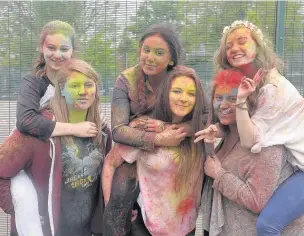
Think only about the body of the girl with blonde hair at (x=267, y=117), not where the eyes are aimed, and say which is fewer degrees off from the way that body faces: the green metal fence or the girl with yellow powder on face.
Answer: the girl with yellow powder on face

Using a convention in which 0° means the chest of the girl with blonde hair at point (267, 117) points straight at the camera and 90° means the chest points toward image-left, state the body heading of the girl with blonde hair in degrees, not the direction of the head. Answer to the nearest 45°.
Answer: approximately 45°

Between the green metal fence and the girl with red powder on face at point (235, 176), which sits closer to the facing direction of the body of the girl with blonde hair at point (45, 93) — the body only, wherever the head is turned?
the girl with red powder on face

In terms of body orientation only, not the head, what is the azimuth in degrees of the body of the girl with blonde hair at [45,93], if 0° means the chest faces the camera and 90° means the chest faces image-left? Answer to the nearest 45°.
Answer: approximately 315°

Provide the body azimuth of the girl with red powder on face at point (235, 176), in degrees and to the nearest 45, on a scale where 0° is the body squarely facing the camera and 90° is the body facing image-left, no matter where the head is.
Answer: approximately 45°
